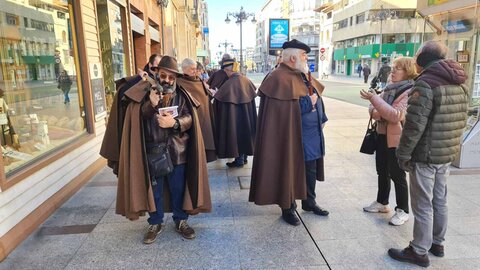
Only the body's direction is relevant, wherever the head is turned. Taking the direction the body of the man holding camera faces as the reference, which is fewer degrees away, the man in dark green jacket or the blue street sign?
the man in dark green jacket

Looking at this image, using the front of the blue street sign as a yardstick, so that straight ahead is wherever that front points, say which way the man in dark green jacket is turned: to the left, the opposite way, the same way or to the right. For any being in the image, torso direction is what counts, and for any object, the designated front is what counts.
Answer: the opposite way

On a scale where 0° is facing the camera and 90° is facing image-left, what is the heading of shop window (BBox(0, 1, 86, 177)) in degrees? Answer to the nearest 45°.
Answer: approximately 315°

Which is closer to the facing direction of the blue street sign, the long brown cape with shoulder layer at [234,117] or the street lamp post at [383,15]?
the long brown cape with shoulder layer
